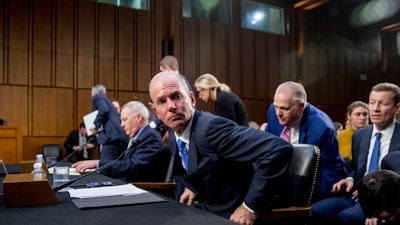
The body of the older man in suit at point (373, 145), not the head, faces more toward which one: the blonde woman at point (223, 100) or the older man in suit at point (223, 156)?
the older man in suit

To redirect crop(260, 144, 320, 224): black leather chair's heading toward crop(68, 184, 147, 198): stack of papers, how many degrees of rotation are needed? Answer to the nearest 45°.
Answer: approximately 45° to its right

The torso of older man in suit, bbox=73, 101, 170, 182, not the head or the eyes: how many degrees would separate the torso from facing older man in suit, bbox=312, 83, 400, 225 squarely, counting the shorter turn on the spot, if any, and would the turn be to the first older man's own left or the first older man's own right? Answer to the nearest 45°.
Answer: approximately 135° to the first older man's own left

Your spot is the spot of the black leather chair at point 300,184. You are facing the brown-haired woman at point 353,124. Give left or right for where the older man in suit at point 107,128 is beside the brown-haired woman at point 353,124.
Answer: left

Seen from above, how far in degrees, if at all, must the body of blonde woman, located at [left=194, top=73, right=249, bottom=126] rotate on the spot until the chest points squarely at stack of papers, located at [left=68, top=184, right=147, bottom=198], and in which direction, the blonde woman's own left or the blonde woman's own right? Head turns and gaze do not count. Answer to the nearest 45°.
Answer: approximately 90° to the blonde woman's own left

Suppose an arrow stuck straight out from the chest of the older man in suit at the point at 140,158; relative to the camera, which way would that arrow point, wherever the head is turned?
to the viewer's left

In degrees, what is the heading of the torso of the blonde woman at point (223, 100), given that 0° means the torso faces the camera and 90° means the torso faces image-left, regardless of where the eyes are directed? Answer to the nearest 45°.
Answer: approximately 90°

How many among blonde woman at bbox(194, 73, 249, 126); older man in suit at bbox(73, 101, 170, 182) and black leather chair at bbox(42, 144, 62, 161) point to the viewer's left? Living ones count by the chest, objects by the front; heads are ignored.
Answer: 2

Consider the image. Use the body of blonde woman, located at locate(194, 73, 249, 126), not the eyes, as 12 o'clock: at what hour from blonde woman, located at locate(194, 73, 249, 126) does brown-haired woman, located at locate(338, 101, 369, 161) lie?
brown-haired woman, located at locate(338, 101, 369, 161) is roughly at 6 o'clock from blonde woman, located at locate(194, 73, 249, 126).
